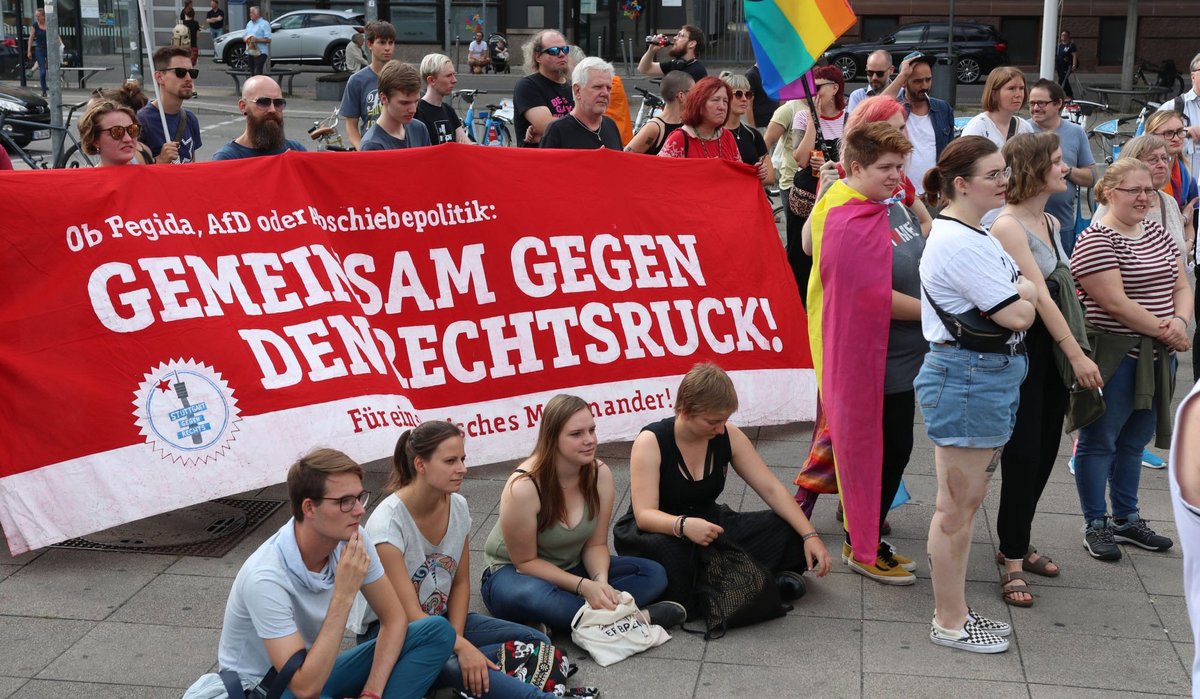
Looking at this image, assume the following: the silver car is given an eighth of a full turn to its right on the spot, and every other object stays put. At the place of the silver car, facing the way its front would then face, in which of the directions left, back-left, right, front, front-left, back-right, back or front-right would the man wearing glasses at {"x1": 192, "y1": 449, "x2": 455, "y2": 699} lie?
back-left

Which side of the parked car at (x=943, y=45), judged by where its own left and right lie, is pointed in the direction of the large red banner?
left

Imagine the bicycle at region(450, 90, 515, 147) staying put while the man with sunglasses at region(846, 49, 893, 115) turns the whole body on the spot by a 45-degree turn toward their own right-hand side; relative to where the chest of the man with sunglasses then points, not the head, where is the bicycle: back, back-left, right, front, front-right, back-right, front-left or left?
front-right

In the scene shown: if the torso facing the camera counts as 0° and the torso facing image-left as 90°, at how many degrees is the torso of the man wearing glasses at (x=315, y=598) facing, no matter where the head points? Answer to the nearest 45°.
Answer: approximately 315°

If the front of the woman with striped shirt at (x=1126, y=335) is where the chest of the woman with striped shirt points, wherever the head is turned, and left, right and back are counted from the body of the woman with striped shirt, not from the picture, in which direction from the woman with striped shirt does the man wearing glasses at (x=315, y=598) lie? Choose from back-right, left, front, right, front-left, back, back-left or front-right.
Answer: right

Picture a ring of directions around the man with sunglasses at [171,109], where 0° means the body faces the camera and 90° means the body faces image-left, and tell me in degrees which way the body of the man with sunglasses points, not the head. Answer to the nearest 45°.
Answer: approximately 315°

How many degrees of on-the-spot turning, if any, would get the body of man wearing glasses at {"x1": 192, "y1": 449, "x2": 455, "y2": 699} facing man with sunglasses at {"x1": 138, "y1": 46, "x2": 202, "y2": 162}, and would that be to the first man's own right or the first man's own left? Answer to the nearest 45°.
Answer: approximately 135° to the first man's own left
